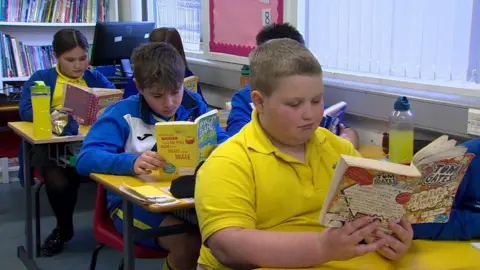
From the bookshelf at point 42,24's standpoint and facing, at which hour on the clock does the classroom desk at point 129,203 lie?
The classroom desk is roughly at 12 o'clock from the bookshelf.

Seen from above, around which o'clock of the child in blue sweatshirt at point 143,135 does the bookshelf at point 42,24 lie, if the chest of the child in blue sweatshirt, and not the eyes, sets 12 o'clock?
The bookshelf is roughly at 7 o'clock from the child in blue sweatshirt.

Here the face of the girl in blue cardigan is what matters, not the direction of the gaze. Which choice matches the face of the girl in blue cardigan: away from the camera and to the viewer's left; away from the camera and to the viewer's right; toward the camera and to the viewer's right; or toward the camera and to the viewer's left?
toward the camera and to the viewer's right

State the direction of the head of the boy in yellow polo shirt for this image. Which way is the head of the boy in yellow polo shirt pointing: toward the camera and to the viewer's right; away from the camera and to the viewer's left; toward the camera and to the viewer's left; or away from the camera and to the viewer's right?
toward the camera and to the viewer's right

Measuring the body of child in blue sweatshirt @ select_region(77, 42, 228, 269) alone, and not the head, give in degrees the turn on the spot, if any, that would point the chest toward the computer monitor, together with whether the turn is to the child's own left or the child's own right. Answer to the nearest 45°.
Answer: approximately 135° to the child's own left

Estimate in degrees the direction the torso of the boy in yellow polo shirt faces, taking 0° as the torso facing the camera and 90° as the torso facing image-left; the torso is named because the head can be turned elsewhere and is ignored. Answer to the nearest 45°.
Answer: approximately 315°

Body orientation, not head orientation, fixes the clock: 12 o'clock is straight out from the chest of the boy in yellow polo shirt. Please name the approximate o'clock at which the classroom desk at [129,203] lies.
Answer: The classroom desk is roughly at 6 o'clock from the boy in yellow polo shirt.
